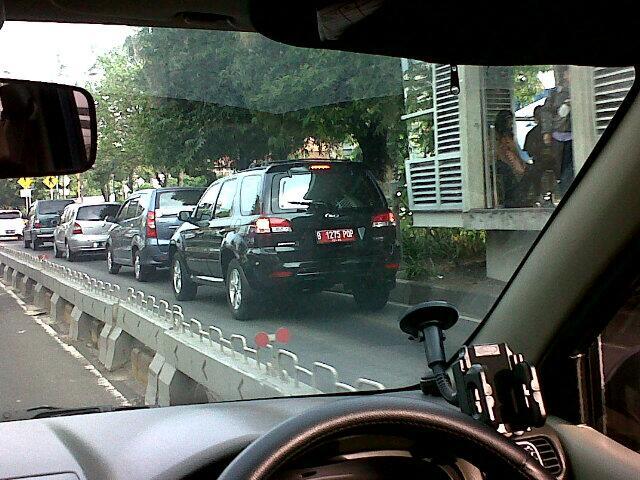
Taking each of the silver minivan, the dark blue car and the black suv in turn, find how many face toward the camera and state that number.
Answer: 0

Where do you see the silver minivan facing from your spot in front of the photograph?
facing away from the viewer and to the left of the viewer

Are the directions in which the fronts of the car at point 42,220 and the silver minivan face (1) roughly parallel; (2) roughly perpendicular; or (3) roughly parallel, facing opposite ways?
roughly parallel

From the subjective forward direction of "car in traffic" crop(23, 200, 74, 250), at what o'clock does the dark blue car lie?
The dark blue car is roughly at 5 o'clock from the car in traffic.

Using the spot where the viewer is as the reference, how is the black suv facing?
facing away from the viewer and to the left of the viewer

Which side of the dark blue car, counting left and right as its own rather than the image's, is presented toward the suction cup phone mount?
back

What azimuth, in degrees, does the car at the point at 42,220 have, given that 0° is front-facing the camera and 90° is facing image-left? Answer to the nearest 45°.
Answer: approximately 135°

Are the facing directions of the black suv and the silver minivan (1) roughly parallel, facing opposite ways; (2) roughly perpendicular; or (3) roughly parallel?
roughly parallel

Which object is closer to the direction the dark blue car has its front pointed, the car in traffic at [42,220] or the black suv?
the car in traffic

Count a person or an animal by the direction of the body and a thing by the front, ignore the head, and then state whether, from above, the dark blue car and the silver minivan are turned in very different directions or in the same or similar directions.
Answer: same or similar directions

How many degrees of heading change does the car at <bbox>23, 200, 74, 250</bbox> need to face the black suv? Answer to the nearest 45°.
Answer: approximately 135° to its right
